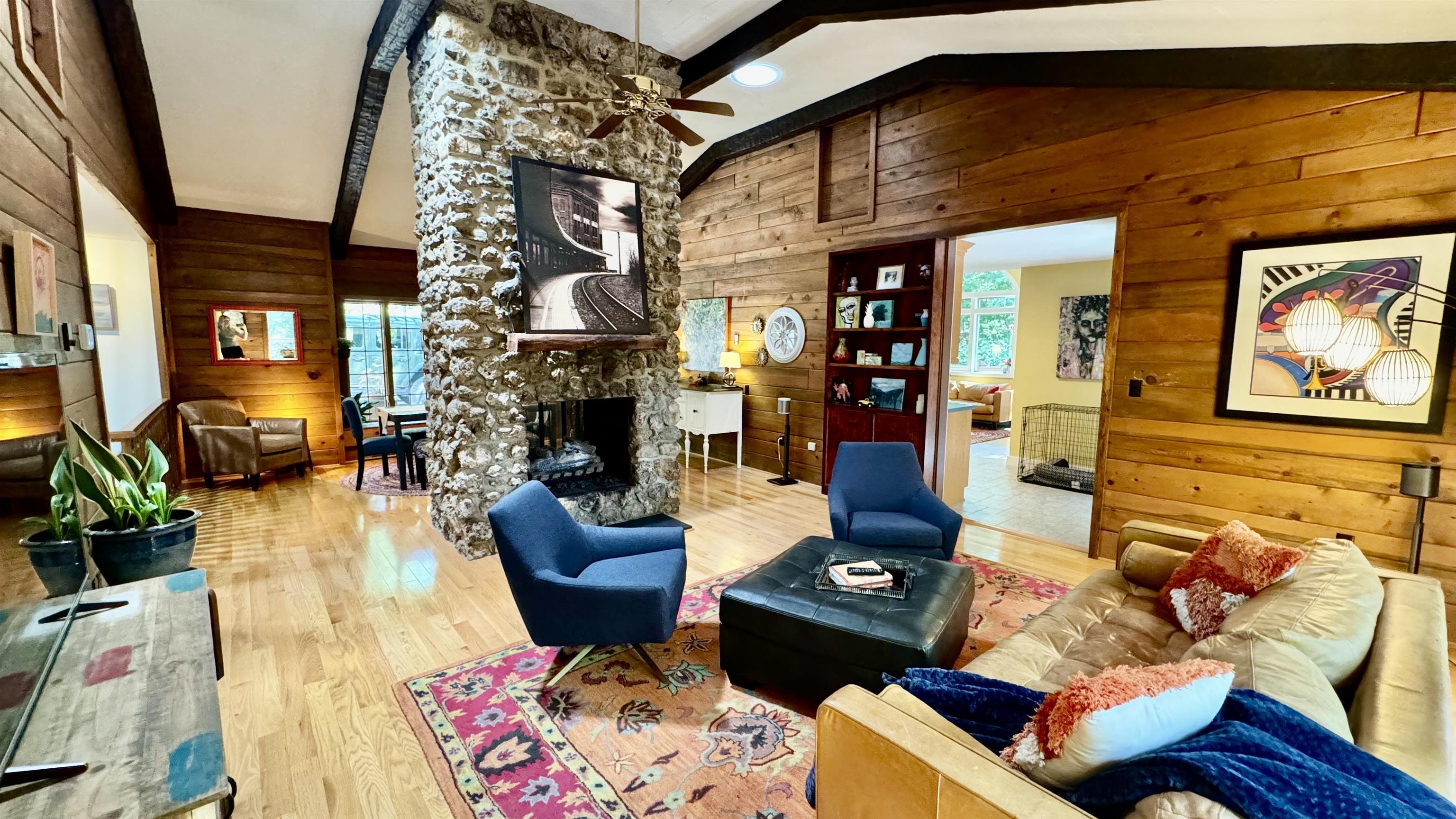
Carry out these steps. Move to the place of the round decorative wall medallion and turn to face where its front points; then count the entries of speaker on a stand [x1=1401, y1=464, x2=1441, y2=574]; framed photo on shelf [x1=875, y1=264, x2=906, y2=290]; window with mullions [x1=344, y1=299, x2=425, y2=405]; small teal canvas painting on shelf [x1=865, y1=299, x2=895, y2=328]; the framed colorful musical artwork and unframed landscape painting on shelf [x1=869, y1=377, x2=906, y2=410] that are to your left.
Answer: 5

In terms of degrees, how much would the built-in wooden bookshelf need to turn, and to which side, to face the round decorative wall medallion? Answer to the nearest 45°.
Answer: approximately 90° to its right

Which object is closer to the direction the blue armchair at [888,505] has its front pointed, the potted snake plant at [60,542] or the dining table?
the potted snake plant

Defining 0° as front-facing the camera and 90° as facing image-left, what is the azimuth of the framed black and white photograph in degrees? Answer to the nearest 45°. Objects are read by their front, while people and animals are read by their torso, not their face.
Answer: approximately 315°

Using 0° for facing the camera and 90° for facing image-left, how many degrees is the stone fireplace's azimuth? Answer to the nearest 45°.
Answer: approximately 315°

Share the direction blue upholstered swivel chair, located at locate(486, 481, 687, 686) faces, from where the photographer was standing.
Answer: facing to the right of the viewer

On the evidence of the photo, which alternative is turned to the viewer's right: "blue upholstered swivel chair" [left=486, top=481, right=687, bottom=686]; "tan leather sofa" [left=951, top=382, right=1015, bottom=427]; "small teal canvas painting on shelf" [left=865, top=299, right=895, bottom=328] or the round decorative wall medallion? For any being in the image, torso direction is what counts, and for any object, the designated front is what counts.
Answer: the blue upholstered swivel chair
